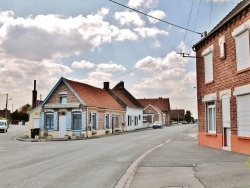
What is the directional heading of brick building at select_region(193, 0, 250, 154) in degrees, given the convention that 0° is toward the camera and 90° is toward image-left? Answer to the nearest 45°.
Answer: approximately 45°
